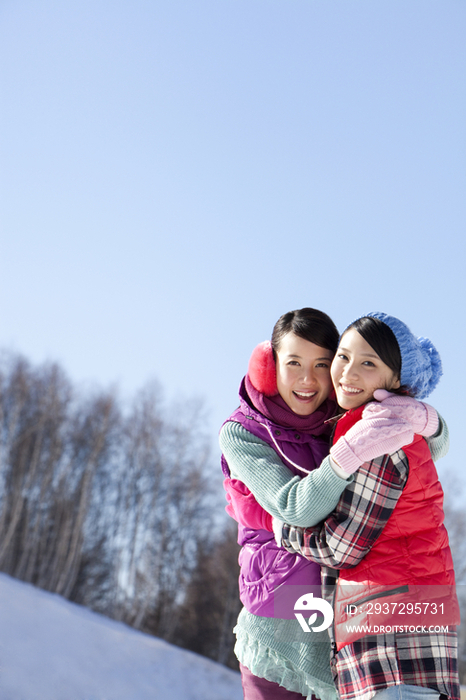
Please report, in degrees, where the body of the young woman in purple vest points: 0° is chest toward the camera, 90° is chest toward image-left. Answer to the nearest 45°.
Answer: approximately 315°

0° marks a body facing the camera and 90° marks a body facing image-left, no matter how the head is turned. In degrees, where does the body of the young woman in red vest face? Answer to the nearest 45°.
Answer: approximately 90°
